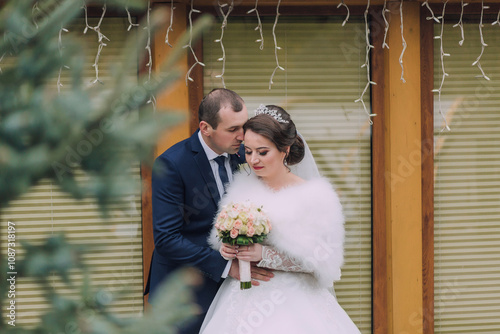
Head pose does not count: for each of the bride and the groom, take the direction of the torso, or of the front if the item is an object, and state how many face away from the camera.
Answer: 0

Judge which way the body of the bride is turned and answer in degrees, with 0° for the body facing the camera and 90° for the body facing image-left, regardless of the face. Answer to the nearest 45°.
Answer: approximately 45°

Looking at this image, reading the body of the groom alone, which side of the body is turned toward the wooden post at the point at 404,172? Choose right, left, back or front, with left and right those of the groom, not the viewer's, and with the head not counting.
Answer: left

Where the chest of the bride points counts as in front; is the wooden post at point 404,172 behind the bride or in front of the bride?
behind

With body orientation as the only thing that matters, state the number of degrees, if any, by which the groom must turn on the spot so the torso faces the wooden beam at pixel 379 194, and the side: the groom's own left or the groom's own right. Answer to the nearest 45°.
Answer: approximately 90° to the groom's own left

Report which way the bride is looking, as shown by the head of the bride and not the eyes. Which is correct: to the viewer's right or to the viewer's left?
to the viewer's left

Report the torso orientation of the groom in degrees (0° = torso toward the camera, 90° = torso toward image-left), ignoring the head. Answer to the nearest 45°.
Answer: approximately 315°
